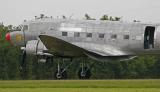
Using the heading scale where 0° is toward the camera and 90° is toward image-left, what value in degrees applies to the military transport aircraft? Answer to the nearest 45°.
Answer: approximately 90°
